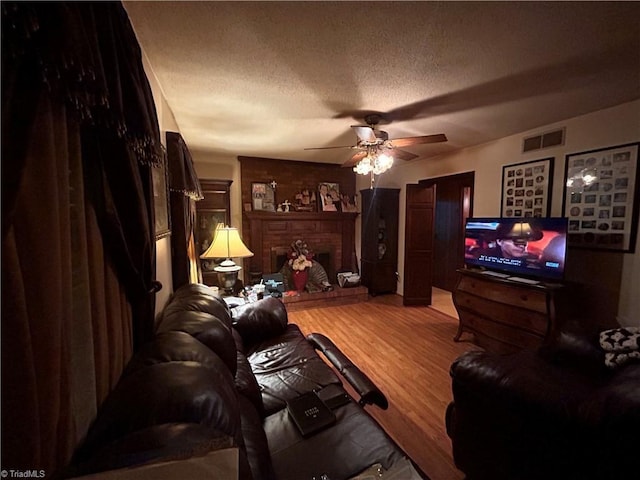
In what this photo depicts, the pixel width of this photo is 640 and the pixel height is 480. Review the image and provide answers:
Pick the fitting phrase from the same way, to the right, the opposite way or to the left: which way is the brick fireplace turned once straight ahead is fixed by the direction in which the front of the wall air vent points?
to the left

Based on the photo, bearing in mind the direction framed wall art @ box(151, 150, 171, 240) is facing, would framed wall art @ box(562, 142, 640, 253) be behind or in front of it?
in front

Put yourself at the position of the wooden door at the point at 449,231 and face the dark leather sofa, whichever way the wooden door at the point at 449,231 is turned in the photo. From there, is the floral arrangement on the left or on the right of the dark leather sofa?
right

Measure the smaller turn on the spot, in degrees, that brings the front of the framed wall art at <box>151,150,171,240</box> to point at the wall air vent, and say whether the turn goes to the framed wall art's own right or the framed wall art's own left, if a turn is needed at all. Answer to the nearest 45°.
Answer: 0° — it already faces it

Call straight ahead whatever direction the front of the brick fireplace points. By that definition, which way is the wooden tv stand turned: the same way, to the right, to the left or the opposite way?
to the right

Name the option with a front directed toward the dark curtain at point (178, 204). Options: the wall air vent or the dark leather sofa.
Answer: the wall air vent

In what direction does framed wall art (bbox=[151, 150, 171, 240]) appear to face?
to the viewer's right

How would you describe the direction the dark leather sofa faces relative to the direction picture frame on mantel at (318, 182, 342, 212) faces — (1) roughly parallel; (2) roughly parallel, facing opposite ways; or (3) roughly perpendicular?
roughly perpendicular

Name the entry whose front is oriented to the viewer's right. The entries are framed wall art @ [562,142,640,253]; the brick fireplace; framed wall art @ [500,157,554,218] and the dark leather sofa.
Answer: the dark leather sofa

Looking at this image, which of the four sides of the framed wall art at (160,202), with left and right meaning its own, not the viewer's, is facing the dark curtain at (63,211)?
right

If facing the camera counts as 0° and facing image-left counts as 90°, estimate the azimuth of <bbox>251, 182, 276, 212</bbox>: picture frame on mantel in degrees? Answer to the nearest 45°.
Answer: approximately 0°
